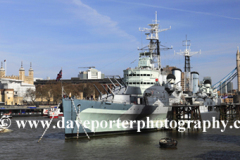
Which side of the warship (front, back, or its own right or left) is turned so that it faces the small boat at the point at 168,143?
left

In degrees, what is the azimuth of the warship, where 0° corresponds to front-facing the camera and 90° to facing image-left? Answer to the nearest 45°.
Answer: approximately 45°
